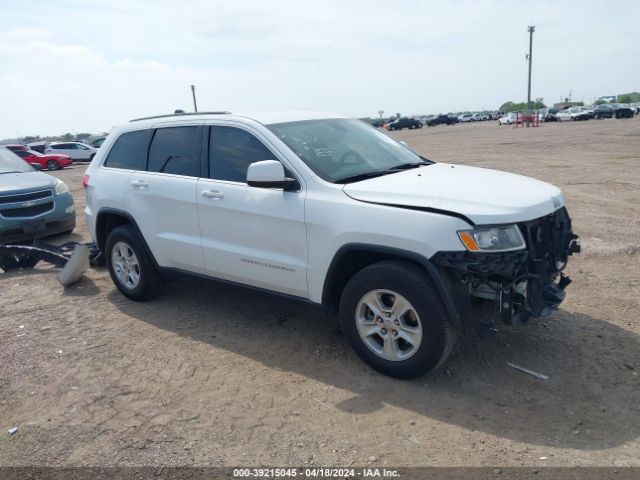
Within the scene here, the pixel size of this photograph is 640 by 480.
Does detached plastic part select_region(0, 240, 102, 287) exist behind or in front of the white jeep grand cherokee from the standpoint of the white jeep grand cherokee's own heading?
behind

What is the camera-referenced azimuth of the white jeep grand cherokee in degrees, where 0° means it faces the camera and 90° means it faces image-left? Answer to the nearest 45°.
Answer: approximately 315°

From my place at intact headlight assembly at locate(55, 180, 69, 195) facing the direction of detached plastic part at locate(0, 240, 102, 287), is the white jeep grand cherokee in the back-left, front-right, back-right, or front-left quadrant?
front-left

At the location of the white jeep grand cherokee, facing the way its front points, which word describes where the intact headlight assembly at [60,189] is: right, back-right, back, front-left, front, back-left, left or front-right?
back

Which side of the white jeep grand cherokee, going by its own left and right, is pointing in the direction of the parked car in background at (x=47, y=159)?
back

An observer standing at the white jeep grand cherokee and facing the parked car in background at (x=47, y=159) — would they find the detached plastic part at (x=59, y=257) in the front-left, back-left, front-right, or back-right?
front-left
